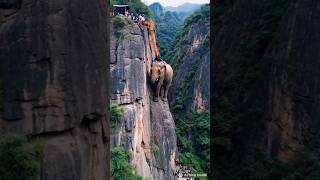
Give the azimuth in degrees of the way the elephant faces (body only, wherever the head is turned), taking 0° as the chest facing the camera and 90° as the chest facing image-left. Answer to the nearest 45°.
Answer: approximately 45°
